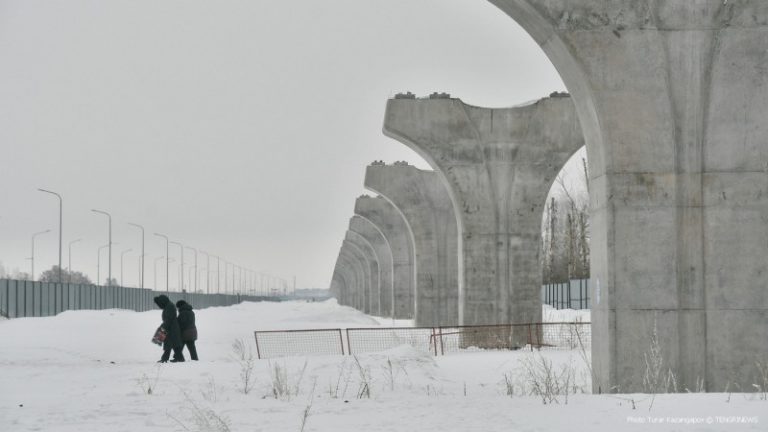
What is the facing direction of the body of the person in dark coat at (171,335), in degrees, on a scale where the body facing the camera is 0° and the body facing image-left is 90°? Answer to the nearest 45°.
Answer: approximately 90°

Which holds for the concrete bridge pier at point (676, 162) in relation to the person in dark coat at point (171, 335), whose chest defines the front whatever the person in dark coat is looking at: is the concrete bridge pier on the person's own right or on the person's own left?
on the person's own left

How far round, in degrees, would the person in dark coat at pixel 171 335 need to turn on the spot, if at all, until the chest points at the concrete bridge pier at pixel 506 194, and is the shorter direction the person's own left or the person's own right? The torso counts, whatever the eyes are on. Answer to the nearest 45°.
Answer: approximately 135° to the person's own right

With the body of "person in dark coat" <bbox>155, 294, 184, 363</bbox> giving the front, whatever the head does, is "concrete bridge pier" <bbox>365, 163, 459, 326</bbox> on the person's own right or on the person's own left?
on the person's own right
